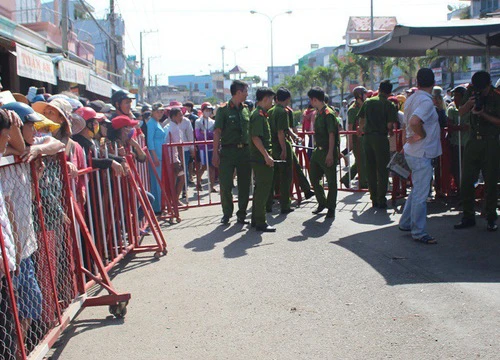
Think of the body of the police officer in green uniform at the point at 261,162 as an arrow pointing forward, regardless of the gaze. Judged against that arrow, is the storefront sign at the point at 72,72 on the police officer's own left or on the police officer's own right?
on the police officer's own left

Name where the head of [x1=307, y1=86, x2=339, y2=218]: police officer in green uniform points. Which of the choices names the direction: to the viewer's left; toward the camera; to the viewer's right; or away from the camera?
to the viewer's left

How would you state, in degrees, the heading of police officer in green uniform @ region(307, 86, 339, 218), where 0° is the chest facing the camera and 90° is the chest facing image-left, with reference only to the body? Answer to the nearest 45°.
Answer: approximately 45°

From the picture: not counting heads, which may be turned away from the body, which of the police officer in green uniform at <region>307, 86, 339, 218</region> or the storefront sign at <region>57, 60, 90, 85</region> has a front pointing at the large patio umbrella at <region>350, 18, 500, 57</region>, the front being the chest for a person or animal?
the storefront sign

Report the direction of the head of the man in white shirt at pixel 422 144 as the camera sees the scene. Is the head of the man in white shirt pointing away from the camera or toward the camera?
away from the camera

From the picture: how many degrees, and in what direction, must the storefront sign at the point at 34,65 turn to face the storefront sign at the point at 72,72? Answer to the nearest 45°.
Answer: approximately 135° to its left

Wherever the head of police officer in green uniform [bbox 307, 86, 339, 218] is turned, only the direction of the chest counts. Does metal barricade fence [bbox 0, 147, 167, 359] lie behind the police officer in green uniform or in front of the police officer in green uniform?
in front

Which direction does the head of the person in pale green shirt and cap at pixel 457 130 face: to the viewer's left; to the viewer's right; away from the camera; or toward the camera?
to the viewer's left

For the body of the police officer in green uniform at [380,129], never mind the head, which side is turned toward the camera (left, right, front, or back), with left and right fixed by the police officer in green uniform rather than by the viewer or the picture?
back

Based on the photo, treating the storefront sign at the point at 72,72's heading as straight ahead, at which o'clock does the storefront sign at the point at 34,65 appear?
the storefront sign at the point at 34,65 is roughly at 2 o'clock from the storefront sign at the point at 72,72.
